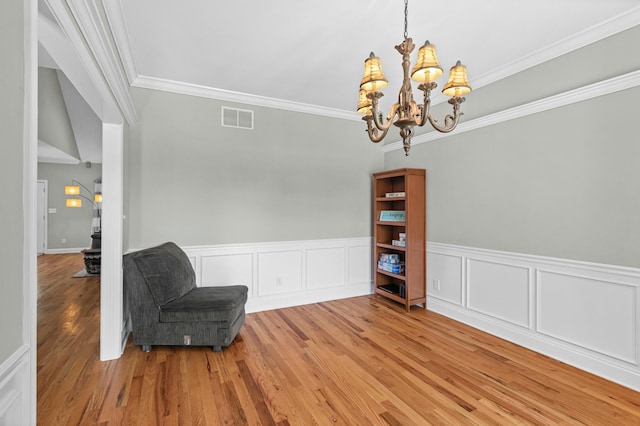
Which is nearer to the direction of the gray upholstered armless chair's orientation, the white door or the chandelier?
the chandelier

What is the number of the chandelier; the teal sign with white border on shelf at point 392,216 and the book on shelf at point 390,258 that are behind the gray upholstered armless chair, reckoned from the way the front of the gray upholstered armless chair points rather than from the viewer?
0

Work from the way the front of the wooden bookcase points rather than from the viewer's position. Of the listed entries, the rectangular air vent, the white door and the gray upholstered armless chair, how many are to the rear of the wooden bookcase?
0

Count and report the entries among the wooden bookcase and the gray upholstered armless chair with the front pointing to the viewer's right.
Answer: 1

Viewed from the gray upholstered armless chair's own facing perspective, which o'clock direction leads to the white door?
The white door is roughly at 8 o'clock from the gray upholstered armless chair.

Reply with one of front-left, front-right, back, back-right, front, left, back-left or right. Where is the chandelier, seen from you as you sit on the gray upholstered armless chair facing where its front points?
front-right

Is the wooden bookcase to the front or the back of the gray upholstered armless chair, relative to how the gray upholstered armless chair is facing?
to the front

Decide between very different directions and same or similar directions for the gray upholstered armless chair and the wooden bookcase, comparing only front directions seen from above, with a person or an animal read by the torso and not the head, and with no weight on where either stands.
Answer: very different directions

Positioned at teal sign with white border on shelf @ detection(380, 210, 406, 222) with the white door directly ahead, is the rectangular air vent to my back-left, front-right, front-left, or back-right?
front-left

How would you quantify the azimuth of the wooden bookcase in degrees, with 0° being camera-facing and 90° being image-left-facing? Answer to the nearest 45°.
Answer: approximately 45°

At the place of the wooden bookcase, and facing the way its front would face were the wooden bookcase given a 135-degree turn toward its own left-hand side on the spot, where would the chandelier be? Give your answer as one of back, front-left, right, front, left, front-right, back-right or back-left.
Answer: right

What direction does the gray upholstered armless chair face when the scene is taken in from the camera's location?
facing to the right of the viewer

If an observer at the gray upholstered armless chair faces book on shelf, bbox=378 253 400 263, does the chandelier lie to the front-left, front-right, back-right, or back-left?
front-right

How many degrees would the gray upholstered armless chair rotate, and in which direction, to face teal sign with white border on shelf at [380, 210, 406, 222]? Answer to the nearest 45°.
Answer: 0° — it already faces it
